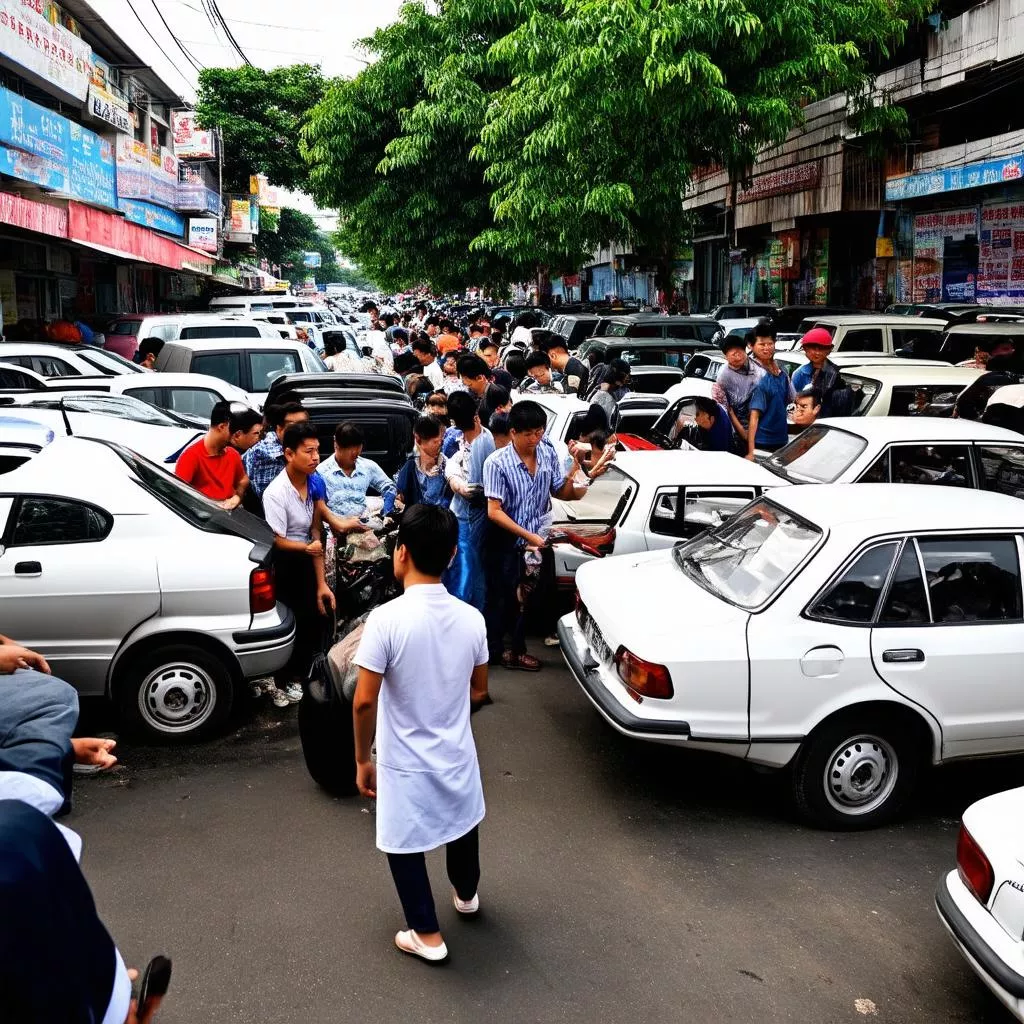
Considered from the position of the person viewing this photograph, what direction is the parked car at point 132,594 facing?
facing to the left of the viewer

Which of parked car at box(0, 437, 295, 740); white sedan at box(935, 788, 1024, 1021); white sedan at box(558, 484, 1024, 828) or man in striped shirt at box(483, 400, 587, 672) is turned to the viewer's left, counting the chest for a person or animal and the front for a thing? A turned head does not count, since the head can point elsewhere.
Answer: the parked car

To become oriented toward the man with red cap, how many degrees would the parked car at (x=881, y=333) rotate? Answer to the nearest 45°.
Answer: approximately 45° to its left

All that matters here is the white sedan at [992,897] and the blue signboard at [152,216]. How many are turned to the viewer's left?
0

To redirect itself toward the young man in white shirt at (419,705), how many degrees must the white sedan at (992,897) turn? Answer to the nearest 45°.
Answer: approximately 135° to its left

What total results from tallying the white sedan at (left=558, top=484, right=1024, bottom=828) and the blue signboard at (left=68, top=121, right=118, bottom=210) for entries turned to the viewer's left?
0

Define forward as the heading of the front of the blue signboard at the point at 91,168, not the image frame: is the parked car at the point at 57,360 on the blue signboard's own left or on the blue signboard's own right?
on the blue signboard's own right

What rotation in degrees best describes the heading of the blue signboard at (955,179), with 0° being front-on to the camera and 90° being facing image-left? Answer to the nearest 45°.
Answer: approximately 45°

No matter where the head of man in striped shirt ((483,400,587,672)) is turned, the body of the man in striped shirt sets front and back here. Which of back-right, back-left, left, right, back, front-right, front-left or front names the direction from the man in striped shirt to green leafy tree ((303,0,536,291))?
back-left

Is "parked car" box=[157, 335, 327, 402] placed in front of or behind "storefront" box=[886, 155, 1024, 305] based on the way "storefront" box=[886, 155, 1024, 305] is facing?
in front

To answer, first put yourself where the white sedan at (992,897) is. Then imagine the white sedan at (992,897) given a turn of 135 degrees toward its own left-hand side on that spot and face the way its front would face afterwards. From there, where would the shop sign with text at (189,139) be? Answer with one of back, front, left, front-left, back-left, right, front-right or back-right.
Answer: front-right

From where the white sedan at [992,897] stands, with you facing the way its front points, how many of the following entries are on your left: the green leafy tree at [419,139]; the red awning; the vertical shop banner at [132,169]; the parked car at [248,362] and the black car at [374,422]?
5

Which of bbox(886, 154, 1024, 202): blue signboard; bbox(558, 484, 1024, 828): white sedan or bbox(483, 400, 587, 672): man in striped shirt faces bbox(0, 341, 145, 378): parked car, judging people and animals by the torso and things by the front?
the blue signboard

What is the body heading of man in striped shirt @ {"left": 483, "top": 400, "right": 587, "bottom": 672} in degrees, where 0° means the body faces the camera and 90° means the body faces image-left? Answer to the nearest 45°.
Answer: approximately 315°

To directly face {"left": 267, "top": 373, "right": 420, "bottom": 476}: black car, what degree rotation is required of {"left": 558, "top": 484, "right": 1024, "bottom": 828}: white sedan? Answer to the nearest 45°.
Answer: approximately 90° to its left
